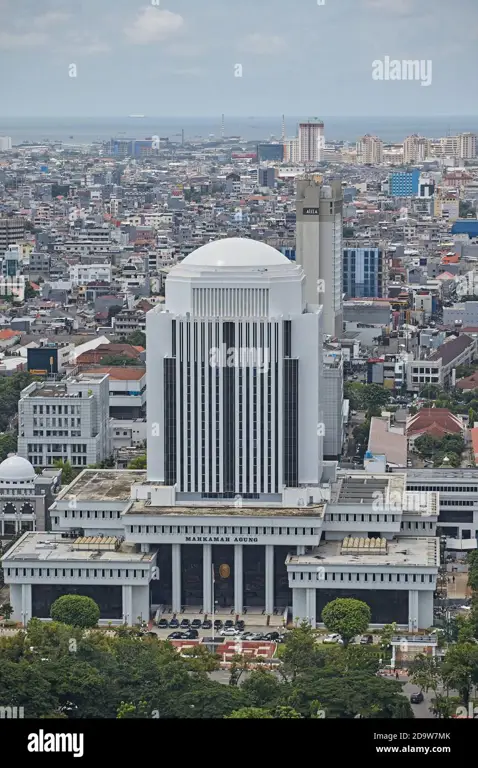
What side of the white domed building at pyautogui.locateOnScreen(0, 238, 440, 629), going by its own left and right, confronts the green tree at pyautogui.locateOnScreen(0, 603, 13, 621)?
right

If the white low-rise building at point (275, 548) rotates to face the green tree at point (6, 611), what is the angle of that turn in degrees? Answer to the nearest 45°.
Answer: approximately 90° to its right

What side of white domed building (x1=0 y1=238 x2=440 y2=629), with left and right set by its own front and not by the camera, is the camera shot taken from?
front

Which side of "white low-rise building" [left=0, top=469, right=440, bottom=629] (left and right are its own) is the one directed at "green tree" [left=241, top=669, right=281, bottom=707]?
front

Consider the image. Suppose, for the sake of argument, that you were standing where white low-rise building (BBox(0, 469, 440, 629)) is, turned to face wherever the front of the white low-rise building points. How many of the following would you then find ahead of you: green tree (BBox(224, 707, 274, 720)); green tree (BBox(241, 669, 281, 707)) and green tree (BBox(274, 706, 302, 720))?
3

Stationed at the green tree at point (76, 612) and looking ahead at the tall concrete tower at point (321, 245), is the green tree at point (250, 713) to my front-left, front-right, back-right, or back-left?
back-right

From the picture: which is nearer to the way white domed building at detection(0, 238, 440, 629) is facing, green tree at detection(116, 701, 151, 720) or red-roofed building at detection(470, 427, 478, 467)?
the green tree

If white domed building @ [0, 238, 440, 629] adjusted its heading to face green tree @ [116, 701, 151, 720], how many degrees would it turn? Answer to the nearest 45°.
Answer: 0° — it already faces it

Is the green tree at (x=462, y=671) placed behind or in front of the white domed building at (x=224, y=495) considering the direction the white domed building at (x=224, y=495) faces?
in front

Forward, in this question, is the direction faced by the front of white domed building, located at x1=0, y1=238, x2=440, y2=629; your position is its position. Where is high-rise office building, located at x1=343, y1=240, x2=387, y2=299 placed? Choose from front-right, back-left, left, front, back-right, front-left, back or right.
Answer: back

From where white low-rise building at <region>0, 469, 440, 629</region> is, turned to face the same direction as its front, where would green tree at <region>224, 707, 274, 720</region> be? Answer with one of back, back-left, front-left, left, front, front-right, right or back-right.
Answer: front

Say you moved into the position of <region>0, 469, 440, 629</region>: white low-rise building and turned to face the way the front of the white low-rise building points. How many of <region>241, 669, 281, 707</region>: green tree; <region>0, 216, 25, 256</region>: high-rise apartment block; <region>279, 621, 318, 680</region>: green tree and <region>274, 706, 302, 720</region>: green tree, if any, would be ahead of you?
3

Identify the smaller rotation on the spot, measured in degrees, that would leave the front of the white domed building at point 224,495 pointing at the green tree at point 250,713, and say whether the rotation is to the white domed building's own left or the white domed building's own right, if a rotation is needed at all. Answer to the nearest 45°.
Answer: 0° — it already faces it

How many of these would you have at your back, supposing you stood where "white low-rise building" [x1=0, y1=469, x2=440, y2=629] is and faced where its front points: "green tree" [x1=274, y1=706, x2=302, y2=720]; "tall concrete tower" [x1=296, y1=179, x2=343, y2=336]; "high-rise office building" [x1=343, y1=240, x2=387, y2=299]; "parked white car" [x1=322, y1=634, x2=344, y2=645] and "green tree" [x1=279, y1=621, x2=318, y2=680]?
2
